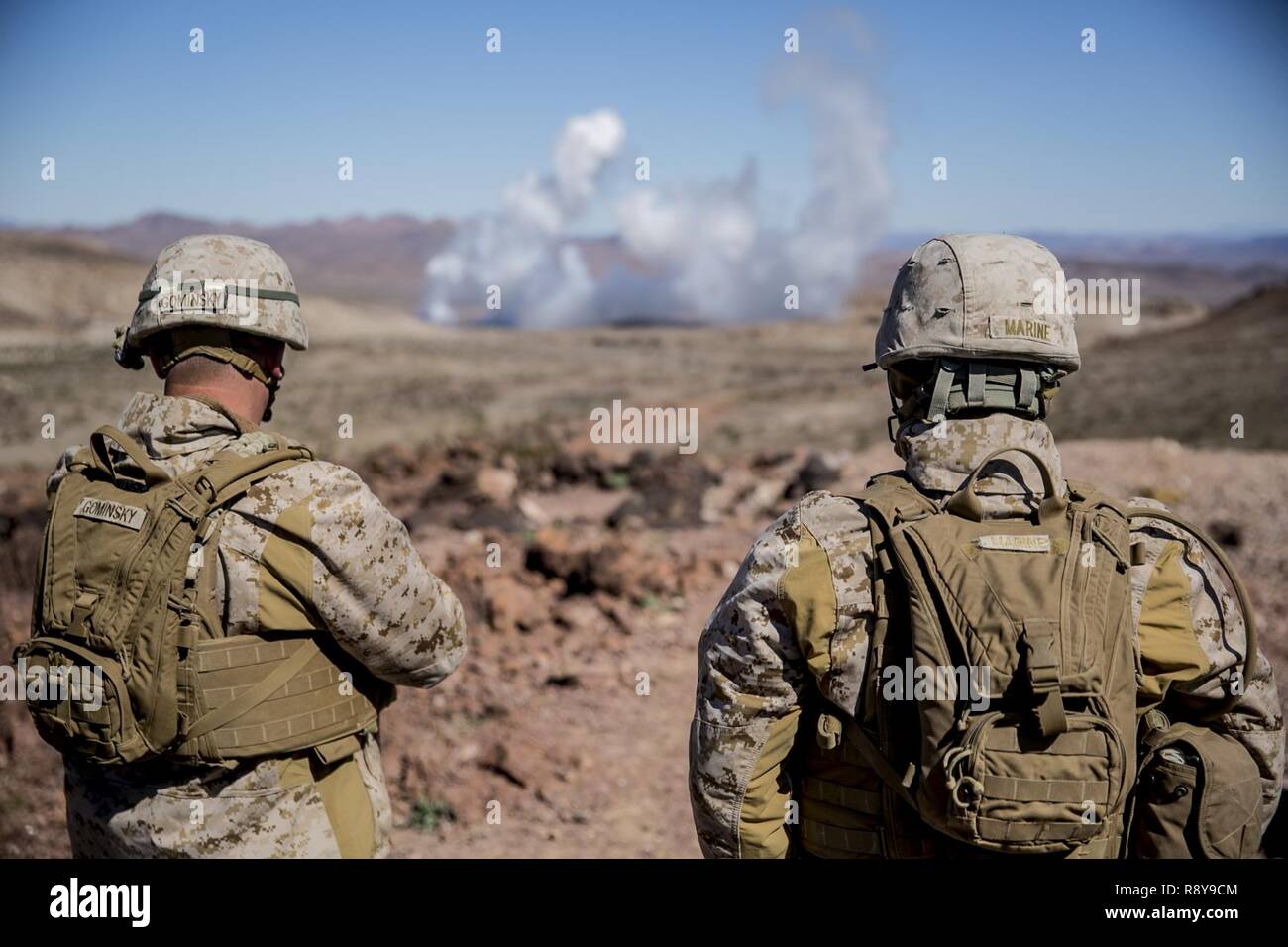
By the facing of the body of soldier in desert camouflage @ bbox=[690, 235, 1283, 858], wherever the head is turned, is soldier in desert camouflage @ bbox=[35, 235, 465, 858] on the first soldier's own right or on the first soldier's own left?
on the first soldier's own left

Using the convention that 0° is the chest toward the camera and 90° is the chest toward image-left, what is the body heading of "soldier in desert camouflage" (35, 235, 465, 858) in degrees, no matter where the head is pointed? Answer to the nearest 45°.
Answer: approximately 225°

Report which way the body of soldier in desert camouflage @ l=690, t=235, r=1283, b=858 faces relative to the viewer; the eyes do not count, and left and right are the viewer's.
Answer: facing away from the viewer

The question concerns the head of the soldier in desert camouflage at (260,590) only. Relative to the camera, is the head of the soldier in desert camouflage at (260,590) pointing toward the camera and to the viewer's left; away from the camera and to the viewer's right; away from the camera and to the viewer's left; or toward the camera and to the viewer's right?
away from the camera and to the viewer's right

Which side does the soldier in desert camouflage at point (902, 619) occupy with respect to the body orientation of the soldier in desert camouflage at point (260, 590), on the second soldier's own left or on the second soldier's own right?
on the second soldier's own right

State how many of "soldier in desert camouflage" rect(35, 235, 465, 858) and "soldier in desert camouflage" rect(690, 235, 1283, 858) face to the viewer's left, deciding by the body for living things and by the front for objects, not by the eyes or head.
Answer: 0

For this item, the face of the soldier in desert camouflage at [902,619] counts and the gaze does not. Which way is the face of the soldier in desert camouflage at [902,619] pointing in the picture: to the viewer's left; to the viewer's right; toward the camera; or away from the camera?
away from the camera
